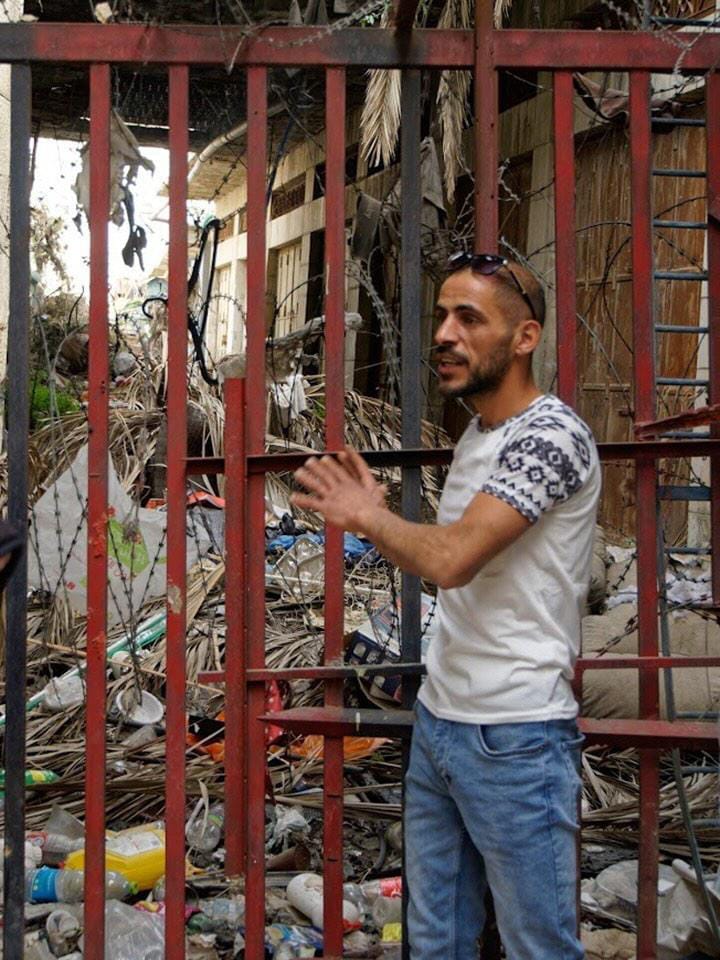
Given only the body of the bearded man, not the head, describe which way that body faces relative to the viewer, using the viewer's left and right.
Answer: facing the viewer and to the left of the viewer

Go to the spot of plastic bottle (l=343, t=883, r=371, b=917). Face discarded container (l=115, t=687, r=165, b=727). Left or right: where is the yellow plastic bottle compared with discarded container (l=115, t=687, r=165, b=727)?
left

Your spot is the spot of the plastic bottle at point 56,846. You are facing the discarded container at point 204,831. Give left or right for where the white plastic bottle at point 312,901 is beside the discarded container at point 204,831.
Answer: right

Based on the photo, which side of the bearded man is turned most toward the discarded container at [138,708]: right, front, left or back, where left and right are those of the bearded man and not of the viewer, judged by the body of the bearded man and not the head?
right

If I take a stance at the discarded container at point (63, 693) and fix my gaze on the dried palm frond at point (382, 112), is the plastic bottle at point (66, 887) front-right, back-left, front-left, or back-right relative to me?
back-right

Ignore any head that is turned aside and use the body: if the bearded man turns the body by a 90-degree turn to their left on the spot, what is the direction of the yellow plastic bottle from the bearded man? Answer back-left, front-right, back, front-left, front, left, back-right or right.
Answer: back

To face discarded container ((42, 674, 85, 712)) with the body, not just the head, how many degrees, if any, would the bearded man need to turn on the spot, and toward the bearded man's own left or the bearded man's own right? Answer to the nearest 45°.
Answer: approximately 90° to the bearded man's own right

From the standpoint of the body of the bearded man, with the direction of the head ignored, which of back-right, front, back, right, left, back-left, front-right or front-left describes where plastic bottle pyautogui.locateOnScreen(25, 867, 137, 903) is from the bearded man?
right

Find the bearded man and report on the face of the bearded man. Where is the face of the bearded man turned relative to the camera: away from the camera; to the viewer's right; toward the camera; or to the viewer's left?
to the viewer's left

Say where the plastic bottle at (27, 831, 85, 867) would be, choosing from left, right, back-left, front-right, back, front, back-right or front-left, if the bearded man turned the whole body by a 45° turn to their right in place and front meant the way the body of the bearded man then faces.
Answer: front-right
